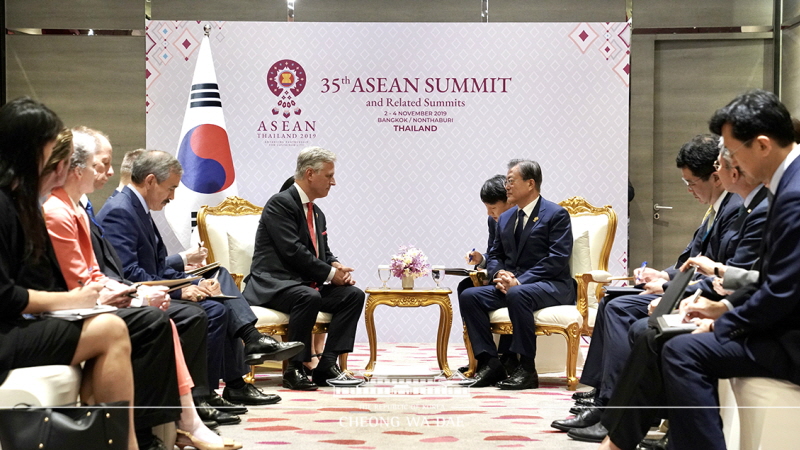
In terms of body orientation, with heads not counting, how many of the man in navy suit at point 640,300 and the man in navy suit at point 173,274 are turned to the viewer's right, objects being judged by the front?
1

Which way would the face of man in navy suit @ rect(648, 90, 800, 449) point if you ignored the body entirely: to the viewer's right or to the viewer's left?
to the viewer's left

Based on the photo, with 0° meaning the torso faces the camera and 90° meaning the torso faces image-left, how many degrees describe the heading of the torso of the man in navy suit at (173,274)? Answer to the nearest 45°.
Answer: approximately 270°

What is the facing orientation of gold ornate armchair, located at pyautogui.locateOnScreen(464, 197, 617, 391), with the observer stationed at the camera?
facing the viewer and to the left of the viewer

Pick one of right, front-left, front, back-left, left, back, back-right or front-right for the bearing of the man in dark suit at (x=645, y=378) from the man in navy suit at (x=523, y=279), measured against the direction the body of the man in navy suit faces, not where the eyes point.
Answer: front-left

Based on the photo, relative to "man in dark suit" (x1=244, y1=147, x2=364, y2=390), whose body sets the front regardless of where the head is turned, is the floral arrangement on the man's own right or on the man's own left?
on the man's own left

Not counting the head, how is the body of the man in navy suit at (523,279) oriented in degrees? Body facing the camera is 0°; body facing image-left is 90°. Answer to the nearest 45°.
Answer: approximately 45°

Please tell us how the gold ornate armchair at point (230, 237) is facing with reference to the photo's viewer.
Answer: facing the viewer and to the right of the viewer

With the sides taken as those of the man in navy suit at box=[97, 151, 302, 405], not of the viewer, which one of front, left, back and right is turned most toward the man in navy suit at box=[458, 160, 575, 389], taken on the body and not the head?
front

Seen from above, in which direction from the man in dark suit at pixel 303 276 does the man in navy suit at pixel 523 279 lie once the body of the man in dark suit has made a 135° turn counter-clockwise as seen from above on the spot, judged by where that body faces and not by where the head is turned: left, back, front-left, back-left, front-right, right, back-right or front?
right

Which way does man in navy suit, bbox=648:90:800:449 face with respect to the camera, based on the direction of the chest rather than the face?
to the viewer's left

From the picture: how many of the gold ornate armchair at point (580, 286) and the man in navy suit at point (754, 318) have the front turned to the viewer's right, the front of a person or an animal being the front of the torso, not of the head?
0

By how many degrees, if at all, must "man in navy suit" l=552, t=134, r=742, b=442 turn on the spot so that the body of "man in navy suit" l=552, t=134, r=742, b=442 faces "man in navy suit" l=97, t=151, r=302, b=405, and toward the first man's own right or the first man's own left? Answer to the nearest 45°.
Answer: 0° — they already face them

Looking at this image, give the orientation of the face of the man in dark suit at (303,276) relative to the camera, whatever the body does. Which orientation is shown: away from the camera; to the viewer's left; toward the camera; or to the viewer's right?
to the viewer's right

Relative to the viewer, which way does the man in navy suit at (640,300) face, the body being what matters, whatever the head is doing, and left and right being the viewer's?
facing to the left of the viewer

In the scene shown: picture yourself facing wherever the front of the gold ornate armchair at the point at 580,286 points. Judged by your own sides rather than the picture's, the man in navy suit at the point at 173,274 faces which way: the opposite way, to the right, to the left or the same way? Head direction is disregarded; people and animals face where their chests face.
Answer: the opposite way

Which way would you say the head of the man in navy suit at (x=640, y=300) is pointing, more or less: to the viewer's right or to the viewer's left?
to the viewer's left

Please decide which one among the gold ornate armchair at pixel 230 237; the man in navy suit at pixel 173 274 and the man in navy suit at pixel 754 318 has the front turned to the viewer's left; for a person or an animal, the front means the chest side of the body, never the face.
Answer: the man in navy suit at pixel 754 318

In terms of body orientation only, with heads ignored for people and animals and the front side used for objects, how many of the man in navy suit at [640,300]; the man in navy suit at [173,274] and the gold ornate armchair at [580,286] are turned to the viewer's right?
1
